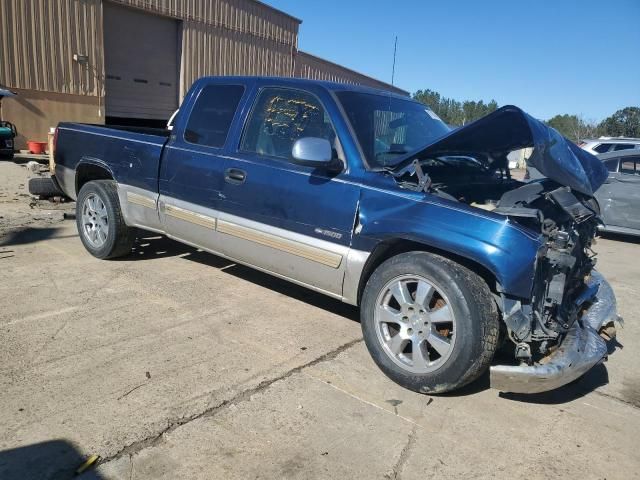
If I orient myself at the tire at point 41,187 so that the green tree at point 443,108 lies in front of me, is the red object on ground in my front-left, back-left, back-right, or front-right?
front-left

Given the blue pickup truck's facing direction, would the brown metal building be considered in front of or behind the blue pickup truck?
behind

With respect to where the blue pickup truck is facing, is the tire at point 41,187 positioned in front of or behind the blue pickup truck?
behind

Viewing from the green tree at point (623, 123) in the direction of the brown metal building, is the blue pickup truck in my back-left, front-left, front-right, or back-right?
front-left

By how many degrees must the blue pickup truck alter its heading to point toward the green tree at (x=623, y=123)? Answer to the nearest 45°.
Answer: approximately 90° to its left

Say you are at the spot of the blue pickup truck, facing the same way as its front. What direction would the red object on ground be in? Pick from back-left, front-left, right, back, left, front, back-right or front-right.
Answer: back

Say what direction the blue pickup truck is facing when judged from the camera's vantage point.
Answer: facing the viewer and to the right of the viewer
